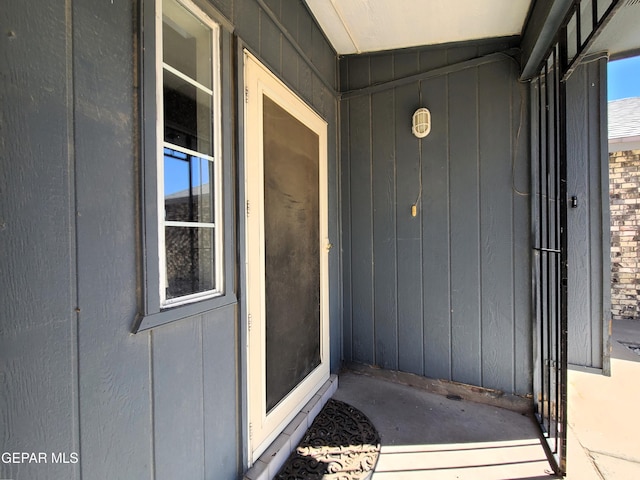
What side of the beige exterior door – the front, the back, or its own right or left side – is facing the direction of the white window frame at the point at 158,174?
right

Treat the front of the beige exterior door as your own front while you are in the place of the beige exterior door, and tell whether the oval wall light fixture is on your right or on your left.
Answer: on your left

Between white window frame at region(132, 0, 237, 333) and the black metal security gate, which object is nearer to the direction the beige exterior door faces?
the black metal security gate

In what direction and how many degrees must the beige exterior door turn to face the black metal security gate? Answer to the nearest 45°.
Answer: approximately 45° to its left

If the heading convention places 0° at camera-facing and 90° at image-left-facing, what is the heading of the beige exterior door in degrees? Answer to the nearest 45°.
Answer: approximately 315°
